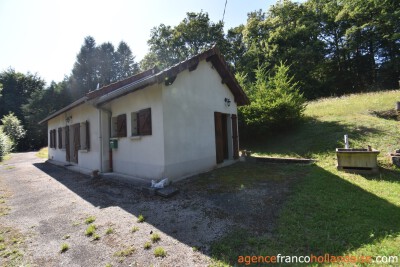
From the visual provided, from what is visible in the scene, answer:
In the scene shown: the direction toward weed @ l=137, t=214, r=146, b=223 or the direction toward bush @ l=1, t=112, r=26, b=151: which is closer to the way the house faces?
the weed

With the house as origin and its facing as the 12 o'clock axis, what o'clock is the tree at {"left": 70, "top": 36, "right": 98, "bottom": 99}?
The tree is roughly at 4 o'clock from the house.

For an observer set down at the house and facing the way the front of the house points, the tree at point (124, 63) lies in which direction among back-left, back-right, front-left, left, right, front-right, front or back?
back-right

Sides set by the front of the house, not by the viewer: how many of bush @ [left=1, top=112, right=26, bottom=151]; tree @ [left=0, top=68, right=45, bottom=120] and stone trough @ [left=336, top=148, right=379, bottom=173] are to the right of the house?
2

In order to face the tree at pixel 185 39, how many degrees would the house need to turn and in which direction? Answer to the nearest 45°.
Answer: approximately 135° to its right

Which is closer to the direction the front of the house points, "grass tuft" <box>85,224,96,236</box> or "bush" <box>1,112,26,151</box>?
the grass tuft

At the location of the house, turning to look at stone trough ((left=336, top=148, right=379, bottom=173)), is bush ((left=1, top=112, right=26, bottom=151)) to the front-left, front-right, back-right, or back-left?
back-left

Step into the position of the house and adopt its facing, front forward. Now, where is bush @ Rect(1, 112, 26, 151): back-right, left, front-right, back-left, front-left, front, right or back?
right

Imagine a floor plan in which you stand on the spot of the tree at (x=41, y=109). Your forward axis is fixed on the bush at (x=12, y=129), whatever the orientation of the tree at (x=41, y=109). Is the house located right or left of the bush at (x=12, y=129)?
left

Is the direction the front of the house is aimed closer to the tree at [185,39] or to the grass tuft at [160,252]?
the grass tuft

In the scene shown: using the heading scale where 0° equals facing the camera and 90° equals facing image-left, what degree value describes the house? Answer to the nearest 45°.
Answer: approximately 45°

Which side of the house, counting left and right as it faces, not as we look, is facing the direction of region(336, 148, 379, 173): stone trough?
left

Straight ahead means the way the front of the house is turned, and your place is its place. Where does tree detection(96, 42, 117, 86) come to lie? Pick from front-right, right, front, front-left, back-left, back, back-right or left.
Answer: back-right

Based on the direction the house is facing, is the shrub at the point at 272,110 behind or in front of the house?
behind
